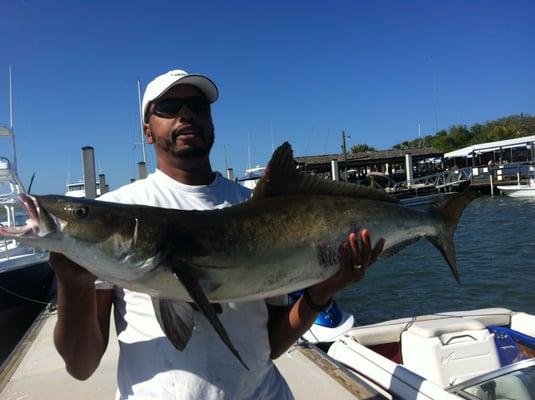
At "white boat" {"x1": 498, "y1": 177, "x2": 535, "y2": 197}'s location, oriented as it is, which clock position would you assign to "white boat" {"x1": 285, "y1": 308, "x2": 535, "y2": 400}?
"white boat" {"x1": 285, "y1": 308, "x2": 535, "y2": 400} is roughly at 9 o'clock from "white boat" {"x1": 498, "y1": 177, "x2": 535, "y2": 197}.

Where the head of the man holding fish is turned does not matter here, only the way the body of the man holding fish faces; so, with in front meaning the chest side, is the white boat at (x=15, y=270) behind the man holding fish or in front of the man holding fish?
behind

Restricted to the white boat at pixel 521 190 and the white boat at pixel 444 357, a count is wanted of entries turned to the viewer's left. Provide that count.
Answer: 1

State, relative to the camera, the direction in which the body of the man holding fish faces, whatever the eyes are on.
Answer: toward the camera

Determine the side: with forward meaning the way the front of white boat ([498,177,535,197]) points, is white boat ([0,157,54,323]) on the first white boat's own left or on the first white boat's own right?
on the first white boat's own left

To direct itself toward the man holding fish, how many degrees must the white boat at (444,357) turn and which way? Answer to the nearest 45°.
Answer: approximately 45° to its right

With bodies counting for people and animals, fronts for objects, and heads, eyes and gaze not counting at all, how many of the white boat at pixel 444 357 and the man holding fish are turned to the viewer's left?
0

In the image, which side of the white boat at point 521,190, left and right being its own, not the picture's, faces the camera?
left

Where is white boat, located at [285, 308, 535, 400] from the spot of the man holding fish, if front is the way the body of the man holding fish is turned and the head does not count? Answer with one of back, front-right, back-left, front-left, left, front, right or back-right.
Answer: back-left
